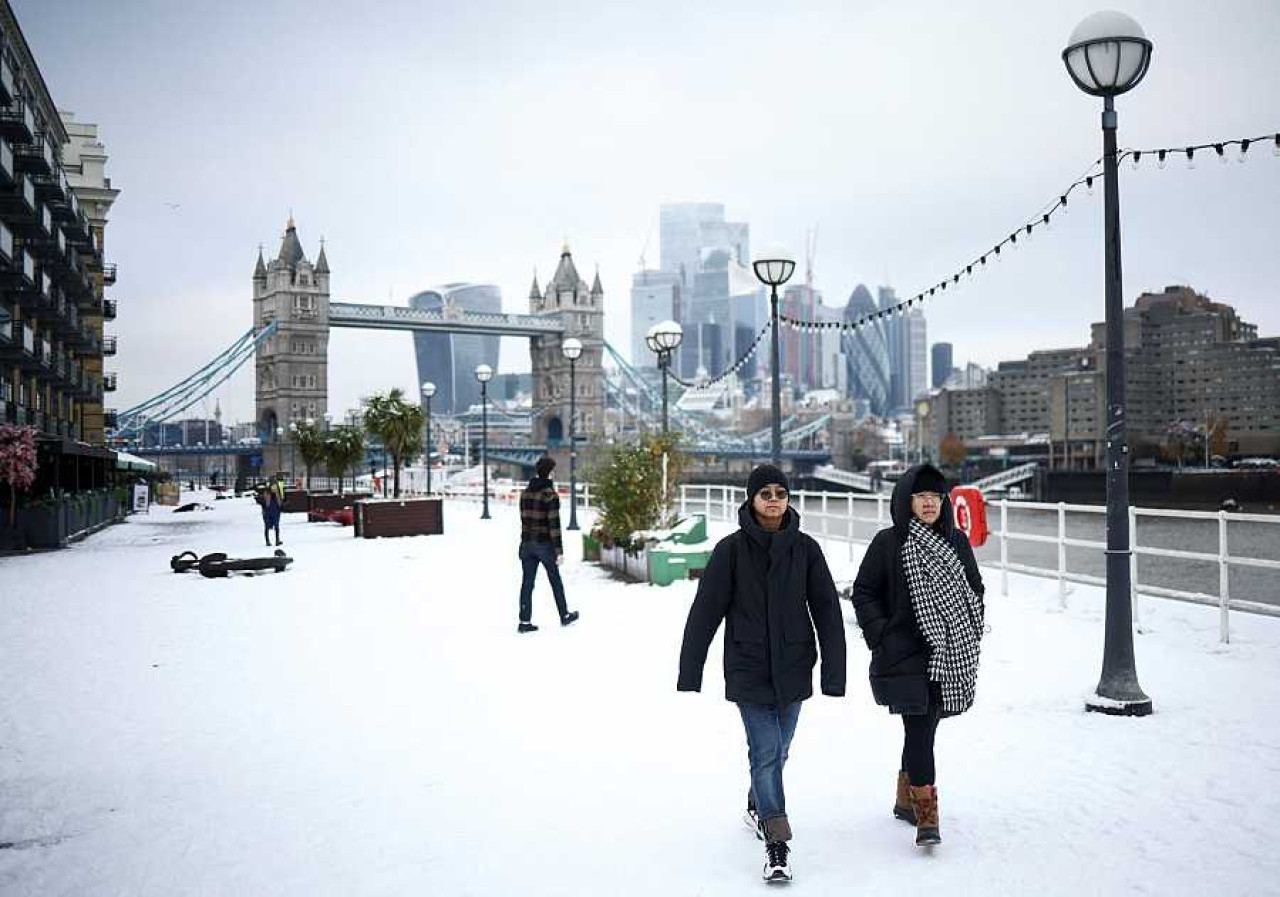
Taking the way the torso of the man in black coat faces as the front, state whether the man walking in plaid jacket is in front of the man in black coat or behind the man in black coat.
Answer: behind

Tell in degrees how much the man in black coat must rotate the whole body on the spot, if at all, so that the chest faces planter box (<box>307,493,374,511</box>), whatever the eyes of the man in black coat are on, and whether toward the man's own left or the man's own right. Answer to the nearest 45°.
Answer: approximately 135° to the man's own right

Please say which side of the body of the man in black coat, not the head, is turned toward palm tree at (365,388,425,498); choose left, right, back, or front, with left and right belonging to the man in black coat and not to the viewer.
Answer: back

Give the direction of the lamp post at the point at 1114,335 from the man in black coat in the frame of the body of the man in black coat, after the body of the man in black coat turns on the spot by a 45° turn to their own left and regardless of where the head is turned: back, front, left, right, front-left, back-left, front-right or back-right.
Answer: left

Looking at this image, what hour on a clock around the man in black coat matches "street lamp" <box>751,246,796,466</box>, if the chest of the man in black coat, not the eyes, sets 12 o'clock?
The street lamp is roughly at 6 o'clock from the man in black coat.

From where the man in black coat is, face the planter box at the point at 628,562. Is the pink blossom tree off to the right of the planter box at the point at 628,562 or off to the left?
left

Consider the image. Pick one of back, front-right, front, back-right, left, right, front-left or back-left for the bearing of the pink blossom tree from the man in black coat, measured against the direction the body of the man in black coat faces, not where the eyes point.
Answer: back-right

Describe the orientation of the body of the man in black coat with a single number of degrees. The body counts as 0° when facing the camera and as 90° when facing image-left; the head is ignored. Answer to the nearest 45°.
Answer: approximately 0°

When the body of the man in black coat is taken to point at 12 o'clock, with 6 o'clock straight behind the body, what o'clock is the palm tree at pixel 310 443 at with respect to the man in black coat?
The palm tree is roughly at 5 o'clock from the man in black coat.

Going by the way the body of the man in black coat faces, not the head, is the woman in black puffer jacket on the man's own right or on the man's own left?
on the man's own left

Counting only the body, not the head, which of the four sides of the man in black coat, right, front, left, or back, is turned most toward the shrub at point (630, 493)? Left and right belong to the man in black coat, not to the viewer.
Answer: back

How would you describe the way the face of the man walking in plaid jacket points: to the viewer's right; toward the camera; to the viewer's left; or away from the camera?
away from the camera
